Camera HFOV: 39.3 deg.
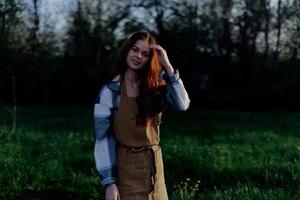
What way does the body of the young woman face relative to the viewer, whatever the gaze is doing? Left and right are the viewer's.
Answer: facing the viewer
